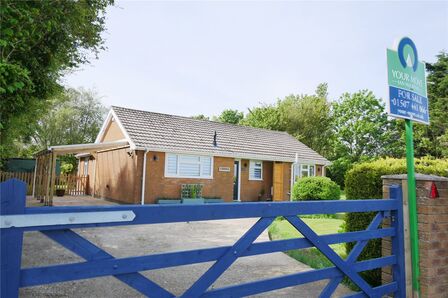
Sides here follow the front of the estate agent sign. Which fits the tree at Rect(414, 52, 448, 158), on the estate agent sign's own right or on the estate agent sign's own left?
on the estate agent sign's own left

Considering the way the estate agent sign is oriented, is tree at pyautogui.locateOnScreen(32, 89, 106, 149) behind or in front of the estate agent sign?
behind

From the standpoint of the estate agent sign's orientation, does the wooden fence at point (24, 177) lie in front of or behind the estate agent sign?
behind

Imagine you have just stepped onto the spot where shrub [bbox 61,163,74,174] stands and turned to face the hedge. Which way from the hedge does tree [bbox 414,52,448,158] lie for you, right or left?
left

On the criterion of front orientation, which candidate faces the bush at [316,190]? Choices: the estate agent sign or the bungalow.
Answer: the bungalow

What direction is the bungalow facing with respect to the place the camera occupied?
facing the viewer and to the right of the viewer

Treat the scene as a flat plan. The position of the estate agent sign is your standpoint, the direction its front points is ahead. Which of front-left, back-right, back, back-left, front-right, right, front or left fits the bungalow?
back

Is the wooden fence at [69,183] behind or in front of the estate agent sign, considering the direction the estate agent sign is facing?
behind

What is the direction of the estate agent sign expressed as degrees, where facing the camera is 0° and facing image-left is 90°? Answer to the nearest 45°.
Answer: approximately 315°

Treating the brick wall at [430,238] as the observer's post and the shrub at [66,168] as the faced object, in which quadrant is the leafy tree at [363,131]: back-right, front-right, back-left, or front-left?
front-right

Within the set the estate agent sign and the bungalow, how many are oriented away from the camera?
0

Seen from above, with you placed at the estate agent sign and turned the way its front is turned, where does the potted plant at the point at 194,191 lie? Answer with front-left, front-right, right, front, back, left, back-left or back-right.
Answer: back
